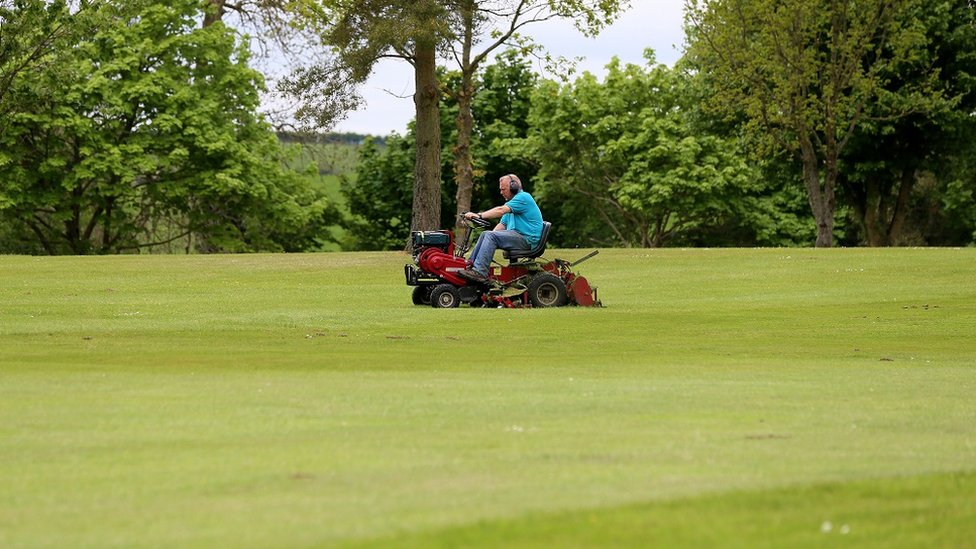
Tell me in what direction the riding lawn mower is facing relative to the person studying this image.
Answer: facing to the left of the viewer

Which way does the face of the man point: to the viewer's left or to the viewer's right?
to the viewer's left

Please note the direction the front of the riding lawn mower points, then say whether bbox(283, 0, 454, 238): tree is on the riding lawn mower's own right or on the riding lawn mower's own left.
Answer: on the riding lawn mower's own right

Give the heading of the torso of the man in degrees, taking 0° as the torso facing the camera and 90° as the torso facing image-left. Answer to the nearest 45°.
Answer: approximately 90°
